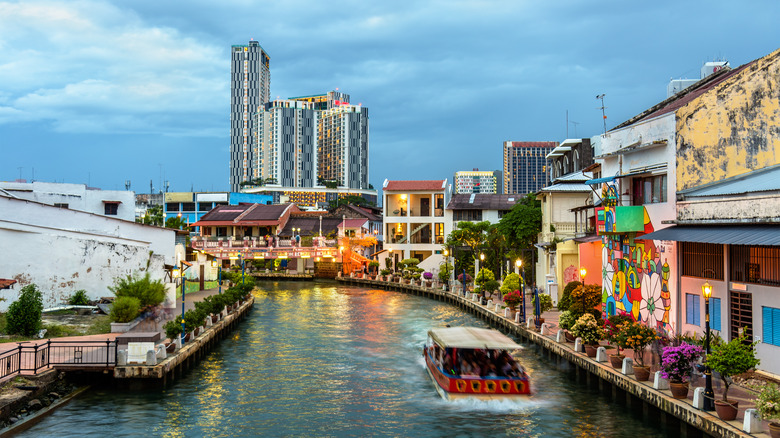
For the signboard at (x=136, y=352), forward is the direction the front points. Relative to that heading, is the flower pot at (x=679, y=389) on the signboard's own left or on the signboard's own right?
on the signboard's own left

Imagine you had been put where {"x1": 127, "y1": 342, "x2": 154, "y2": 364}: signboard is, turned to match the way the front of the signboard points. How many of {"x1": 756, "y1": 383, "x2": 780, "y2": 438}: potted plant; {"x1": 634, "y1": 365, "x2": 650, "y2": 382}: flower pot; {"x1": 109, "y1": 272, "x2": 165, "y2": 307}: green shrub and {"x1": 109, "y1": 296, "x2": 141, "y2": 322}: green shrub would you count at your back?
2

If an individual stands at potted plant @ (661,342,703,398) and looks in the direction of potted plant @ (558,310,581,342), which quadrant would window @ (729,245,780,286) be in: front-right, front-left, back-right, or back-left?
front-right

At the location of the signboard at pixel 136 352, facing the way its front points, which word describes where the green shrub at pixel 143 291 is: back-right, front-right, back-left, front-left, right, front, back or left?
back

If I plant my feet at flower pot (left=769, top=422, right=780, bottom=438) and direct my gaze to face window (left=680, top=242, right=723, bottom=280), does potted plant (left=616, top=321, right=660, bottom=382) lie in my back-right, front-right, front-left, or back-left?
front-left

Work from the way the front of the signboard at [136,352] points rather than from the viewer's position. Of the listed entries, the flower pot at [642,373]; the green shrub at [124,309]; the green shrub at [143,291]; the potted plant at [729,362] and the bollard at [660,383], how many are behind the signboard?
2

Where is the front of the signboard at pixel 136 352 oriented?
toward the camera

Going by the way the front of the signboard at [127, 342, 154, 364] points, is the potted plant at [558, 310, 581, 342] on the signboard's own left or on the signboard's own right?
on the signboard's own left

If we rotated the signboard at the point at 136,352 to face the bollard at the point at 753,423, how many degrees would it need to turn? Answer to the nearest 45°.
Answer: approximately 45° to its left

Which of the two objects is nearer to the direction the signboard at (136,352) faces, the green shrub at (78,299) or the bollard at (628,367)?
the bollard

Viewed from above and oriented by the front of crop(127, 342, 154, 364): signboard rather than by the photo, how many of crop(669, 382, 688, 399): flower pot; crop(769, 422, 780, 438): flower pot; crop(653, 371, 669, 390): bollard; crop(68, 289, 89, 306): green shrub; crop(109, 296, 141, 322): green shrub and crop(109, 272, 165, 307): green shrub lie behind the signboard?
3

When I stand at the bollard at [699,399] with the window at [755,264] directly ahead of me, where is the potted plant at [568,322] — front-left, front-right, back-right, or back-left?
front-left

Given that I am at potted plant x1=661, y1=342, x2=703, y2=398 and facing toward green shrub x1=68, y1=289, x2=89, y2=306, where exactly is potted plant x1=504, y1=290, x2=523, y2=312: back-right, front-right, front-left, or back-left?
front-right

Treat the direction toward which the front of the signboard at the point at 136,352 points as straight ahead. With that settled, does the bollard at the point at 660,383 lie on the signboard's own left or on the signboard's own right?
on the signboard's own left

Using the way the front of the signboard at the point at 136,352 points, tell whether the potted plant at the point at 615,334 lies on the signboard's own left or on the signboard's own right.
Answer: on the signboard's own left

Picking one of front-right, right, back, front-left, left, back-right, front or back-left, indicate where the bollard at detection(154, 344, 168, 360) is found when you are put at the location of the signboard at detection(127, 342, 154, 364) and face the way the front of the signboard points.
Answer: back-left

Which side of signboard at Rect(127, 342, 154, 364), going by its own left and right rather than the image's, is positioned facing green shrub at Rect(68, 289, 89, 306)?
back

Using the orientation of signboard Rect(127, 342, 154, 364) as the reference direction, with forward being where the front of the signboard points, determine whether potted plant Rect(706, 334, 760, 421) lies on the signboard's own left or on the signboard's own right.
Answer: on the signboard's own left
